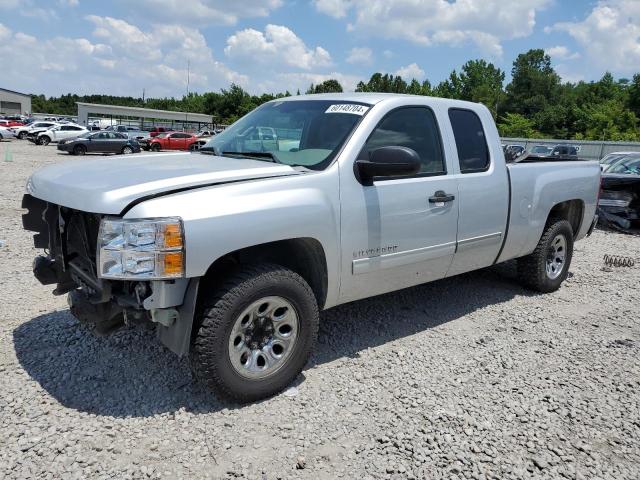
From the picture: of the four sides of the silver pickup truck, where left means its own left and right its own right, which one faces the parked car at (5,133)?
right

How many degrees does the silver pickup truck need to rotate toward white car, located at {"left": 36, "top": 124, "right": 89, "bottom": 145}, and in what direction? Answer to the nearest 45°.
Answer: approximately 90° to its right

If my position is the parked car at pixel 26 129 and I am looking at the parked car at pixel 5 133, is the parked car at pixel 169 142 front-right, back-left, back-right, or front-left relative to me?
back-left

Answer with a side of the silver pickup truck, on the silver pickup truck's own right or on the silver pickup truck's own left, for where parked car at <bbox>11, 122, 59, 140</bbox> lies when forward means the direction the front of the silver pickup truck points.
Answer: on the silver pickup truck's own right

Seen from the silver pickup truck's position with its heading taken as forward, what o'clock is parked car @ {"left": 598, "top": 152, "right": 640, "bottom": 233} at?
The parked car is roughly at 6 o'clock from the silver pickup truck.

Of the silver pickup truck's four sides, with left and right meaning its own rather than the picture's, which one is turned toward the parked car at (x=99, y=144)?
right

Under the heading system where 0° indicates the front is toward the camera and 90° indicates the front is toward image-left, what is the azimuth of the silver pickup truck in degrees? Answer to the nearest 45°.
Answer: approximately 45°
